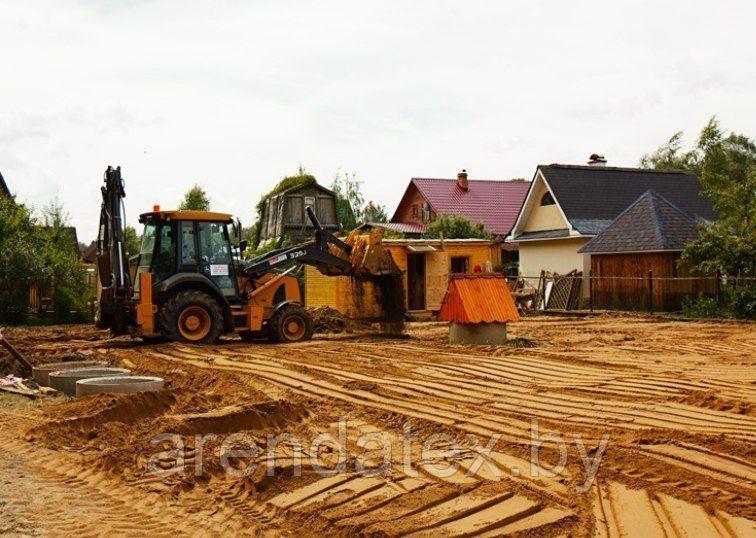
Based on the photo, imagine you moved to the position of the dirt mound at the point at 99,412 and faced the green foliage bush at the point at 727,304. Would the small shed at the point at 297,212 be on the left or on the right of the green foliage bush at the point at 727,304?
left

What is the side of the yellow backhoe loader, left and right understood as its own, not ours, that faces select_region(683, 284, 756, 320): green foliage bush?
front

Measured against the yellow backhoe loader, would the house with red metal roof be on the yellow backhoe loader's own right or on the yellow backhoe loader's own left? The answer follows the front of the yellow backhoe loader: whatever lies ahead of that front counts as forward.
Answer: on the yellow backhoe loader's own left

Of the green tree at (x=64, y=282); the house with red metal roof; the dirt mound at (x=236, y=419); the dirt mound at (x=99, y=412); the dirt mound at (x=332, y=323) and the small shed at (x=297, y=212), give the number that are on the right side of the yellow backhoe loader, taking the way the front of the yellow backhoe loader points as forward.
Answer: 2

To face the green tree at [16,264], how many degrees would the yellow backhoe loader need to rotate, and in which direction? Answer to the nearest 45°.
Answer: approximately 135° to its left

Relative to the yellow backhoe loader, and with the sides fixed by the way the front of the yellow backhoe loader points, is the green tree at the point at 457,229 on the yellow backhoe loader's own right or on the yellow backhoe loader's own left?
on the yellow backhoe loader's own left

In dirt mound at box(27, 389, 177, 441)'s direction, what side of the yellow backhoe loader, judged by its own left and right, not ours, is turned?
right

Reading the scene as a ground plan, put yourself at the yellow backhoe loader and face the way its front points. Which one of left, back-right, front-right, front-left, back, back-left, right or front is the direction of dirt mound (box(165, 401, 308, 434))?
right

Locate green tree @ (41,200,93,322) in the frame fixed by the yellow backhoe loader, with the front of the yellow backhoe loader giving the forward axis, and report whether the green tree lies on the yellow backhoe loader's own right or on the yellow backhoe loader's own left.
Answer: on the yellow backhoe loader's own left

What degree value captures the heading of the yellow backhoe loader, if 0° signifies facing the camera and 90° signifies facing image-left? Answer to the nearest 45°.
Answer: approximately 270°
